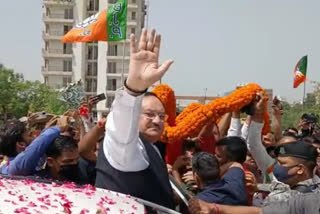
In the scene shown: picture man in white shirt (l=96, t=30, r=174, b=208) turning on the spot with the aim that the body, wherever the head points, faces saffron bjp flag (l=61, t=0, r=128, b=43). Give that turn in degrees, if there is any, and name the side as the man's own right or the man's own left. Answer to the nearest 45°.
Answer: approximately 135° to the man's own left

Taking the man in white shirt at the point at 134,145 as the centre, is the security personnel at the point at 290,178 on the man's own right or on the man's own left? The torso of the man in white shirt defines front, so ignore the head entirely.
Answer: on the man's own left

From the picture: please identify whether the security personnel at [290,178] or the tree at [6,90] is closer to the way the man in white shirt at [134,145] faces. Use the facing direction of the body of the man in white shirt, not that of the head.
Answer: the security personnel

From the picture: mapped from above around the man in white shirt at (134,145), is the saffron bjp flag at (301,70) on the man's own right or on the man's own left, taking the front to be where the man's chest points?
on the man's own left

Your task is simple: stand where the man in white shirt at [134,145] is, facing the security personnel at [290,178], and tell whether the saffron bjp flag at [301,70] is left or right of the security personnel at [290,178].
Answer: left

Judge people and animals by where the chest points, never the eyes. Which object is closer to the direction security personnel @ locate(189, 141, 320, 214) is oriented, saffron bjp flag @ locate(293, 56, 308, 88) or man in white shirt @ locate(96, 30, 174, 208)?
the man in white shirt

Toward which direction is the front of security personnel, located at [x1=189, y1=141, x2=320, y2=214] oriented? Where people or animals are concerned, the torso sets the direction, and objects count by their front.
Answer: to the viewer's left

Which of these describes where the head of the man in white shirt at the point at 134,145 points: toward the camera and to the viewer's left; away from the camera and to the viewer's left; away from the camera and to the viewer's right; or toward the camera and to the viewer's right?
toward the camera and to the viewer's right

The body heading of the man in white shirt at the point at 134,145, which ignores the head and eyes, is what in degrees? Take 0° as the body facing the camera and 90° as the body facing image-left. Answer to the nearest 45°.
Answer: approximately 315°
